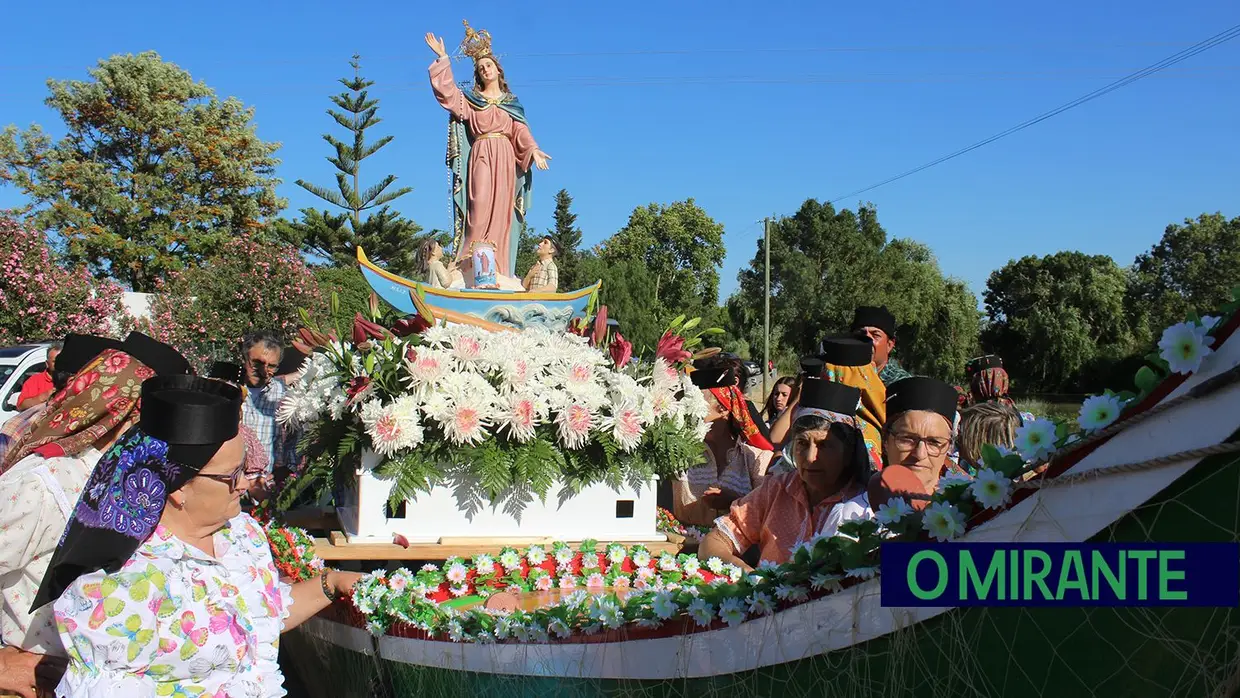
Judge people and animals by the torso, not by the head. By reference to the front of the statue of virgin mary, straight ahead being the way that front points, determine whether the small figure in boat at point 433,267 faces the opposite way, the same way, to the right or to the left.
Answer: to the left

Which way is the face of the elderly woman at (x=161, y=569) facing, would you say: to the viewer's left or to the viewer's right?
to the viewer's right

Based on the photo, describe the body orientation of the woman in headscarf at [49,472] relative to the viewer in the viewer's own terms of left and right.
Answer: facing away from the viewer and to the right of the viewer

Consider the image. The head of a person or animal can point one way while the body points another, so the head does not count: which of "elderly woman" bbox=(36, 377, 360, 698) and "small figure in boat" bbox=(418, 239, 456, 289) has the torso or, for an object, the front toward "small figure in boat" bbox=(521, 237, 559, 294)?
"small figure in boat" bbox=(418, 239, 456, 289)

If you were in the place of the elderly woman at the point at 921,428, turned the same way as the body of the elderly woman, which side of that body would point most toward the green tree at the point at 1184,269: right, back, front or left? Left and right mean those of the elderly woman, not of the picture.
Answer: back

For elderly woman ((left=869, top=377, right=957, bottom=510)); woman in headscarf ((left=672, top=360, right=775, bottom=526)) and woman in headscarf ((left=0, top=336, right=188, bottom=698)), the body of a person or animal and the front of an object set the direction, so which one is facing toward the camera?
the elderly woman

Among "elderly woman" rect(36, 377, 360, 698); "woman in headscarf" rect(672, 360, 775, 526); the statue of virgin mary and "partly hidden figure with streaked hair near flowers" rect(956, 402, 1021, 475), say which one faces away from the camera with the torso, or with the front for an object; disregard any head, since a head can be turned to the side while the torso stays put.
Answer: the partly hidden figure with streaked hair near flowers

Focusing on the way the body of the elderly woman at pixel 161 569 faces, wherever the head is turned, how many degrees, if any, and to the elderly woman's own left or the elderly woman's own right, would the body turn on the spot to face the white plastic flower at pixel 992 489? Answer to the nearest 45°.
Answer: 0° — they already face it

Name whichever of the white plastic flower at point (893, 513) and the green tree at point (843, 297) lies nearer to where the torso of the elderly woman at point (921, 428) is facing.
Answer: the white plastic flower

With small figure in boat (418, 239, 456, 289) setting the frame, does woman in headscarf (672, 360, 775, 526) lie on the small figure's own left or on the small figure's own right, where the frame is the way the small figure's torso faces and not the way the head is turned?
on the small figure's own right

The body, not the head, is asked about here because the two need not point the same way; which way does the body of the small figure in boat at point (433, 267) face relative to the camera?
to the viewer's right

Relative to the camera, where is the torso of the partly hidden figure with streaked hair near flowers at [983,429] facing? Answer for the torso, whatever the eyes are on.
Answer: away from the camera

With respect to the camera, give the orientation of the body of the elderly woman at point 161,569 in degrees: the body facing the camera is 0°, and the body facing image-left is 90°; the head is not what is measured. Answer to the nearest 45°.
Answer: approximately 315°
